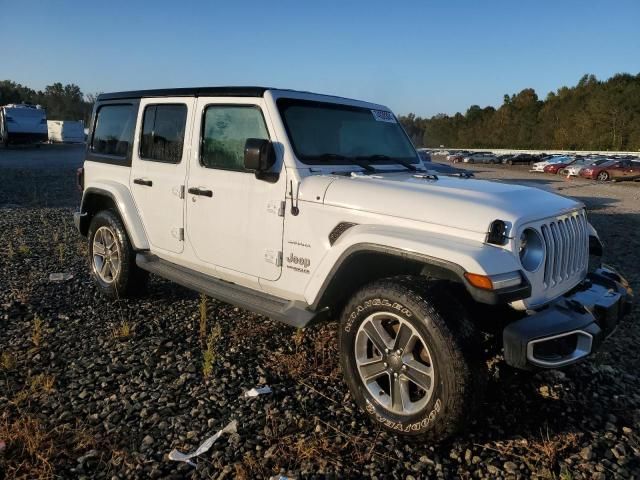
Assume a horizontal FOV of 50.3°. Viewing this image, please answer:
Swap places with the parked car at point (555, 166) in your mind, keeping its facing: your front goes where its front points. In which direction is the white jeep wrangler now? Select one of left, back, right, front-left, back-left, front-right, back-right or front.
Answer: front-left

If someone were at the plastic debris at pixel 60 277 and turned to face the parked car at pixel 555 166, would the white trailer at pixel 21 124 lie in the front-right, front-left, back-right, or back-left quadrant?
front-left

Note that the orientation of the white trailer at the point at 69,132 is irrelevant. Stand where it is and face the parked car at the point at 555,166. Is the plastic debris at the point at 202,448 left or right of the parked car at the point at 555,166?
right

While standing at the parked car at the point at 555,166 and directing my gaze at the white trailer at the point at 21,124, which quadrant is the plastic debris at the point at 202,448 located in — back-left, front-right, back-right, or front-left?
front-left

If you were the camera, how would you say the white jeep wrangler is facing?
facing the viewer and to the right of the viewer

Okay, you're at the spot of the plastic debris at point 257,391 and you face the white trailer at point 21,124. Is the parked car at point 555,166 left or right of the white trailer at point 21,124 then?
right

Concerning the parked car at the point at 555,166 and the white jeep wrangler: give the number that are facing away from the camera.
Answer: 0

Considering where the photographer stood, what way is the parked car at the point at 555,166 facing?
facing the viewer and to the left of the viewer

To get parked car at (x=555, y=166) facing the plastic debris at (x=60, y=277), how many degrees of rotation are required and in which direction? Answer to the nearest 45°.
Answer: approximately 45° to its left

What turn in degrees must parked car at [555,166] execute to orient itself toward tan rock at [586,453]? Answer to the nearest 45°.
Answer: approximately 45° to its left
